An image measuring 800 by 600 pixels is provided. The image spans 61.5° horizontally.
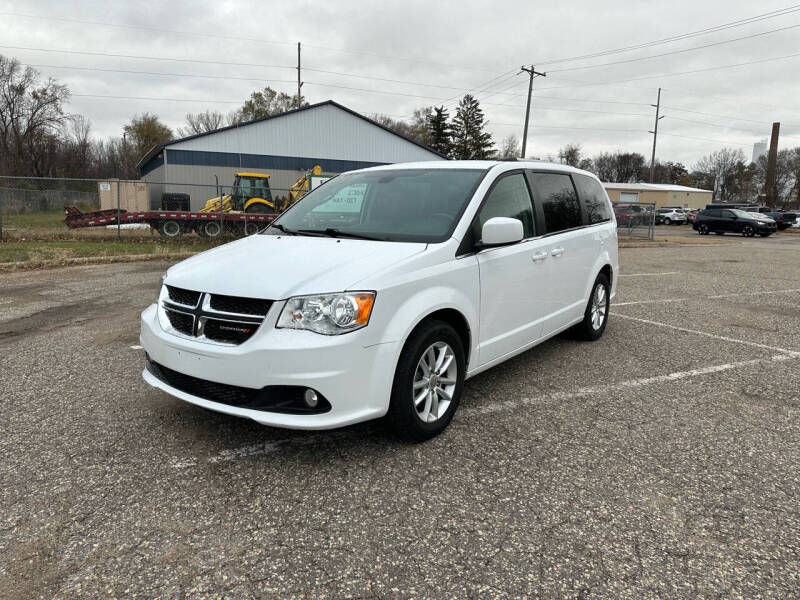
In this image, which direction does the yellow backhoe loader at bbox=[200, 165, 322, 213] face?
to the viewer's left

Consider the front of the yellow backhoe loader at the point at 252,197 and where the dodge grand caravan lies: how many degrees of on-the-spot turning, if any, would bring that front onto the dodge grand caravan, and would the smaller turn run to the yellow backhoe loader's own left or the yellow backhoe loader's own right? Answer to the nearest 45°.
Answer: approximately 90° to the yellow backhoe loader's own left

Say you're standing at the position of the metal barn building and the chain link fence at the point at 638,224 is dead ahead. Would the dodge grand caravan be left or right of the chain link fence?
right

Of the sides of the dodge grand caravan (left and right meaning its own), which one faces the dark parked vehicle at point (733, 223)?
back

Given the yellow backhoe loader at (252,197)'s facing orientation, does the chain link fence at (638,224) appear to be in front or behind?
behind

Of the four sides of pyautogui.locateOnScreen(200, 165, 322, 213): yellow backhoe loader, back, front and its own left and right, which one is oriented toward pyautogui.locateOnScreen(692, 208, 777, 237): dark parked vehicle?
back

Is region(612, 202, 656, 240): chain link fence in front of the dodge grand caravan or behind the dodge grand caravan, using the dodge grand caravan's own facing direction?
behind

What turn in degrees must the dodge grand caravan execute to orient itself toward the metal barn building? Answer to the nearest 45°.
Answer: approximately 135° to its right

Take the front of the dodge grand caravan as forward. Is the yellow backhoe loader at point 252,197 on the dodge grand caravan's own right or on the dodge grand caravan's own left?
on the dodge grand caravan's own right

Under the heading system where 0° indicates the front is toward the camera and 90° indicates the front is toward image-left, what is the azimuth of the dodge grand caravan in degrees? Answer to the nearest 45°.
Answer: approximately 45°

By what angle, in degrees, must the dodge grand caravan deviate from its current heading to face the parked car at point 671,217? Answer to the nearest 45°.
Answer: approximately 180°
